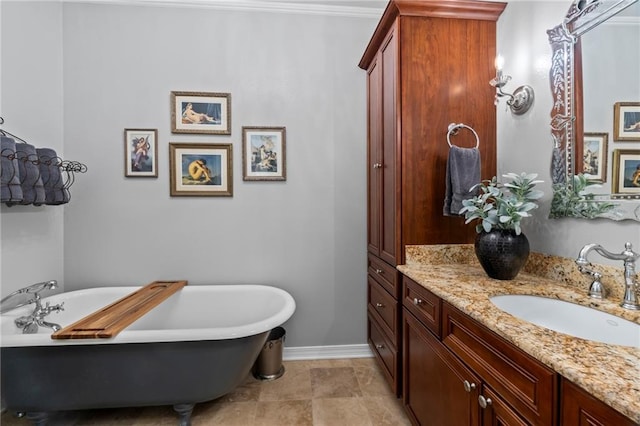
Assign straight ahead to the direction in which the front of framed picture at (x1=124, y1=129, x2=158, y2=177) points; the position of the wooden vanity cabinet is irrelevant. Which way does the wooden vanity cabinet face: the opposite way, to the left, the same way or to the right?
to the right

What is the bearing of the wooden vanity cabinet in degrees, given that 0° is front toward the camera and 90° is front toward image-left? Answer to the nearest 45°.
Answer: approximately 45°

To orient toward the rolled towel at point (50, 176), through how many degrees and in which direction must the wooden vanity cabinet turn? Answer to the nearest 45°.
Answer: approximately 45° to its right

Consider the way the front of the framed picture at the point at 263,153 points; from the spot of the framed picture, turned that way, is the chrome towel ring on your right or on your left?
on your left

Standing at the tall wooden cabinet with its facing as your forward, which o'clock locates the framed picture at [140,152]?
The framed picture is roughly at 12 o'clock from the tall wooden cabinet.

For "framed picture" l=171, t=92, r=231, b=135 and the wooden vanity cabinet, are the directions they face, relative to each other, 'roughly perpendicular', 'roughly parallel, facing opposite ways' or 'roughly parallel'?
roughly perpendicular

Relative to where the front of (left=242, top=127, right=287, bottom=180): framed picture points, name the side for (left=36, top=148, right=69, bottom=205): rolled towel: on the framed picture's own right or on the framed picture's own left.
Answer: on the framed picture's own right

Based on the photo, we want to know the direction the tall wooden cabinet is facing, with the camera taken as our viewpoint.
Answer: facing to the left of the viewer
